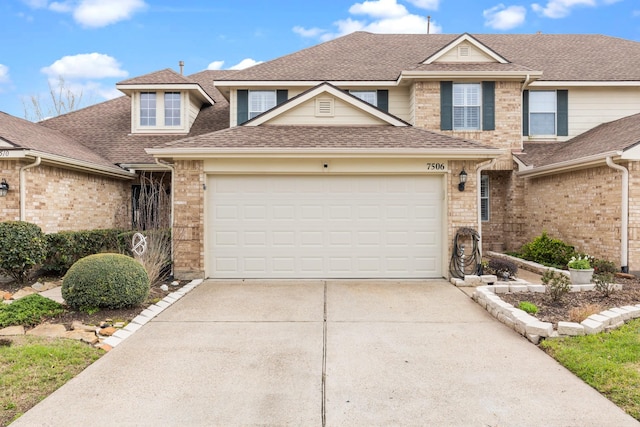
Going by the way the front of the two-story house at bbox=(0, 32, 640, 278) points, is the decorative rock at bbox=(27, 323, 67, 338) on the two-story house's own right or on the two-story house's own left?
on the two-story house's own right

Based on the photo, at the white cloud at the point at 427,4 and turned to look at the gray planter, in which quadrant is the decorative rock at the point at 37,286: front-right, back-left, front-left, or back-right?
front-right

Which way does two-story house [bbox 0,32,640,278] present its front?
toward the camera

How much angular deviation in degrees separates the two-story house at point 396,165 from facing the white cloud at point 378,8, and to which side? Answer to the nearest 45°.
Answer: approximately 180°

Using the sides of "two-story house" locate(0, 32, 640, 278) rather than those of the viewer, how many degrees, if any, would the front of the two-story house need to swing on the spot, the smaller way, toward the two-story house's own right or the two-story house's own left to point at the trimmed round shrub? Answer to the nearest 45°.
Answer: approximately 45° to the two-story house's own right

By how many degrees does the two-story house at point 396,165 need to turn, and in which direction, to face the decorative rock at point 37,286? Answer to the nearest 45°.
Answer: approximately 90° to its right

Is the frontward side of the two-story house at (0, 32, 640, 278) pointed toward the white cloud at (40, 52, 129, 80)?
no

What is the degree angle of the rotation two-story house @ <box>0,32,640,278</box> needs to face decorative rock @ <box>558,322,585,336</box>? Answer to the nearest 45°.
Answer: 0° — it already faces it

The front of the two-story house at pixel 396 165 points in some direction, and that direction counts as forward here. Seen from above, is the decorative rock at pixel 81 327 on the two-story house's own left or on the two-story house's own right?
on the two-story house's own right

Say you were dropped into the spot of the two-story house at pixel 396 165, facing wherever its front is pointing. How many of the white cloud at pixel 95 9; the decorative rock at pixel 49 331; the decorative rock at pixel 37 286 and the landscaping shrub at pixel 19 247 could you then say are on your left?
0

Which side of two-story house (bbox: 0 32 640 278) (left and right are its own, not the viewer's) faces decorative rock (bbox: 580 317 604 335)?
front

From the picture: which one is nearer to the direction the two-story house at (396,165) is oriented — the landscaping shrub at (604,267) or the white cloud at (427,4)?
the landscaping shrub

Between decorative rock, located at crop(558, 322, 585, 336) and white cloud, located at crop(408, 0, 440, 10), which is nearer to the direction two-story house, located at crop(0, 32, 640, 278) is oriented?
the decorative rock

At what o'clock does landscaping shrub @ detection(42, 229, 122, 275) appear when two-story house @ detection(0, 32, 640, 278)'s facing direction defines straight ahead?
The landscaping shrub is roughly at 3 o'clock from the two-story house.

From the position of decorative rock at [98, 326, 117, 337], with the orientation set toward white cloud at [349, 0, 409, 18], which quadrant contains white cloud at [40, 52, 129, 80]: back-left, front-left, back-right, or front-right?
front-left

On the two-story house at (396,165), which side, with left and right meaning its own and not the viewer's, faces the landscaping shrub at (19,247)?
right

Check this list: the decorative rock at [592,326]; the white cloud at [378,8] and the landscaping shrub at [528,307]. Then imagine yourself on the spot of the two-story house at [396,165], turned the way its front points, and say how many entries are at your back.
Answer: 1

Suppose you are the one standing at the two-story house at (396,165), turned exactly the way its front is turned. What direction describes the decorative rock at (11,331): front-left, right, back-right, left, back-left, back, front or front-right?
front-right

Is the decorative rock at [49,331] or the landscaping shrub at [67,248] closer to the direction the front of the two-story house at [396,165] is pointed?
the decorative rock

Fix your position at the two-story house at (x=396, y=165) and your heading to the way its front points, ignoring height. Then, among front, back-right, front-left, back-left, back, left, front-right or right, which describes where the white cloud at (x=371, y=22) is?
back

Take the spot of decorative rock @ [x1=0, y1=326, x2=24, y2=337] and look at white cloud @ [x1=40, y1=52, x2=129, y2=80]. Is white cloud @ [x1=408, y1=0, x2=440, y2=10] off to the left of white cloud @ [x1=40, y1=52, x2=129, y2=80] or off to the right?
right
